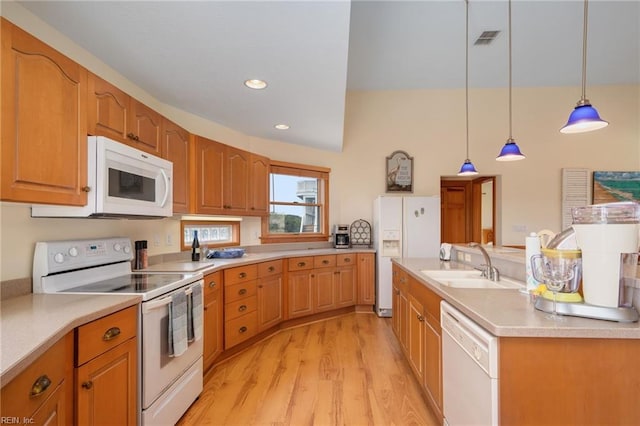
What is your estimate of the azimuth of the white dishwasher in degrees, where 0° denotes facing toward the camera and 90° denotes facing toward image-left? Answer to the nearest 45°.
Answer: approximately 45°

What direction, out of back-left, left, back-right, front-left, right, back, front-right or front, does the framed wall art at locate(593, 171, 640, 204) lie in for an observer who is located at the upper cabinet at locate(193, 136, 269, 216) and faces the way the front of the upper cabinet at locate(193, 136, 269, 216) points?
front-left

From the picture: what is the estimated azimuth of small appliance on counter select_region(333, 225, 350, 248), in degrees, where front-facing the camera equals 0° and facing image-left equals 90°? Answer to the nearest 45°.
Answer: approximately 0°

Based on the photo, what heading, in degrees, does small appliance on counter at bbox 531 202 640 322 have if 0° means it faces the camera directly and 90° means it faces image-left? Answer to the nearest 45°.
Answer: approximately 90°

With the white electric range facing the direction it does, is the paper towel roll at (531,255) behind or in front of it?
in front

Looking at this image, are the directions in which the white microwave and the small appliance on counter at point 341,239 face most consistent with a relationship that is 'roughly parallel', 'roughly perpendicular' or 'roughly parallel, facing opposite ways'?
roughly perpendicular

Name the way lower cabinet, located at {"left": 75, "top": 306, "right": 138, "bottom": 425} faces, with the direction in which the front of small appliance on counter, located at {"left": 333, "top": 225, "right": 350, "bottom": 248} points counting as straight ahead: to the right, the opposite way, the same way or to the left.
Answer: to the left

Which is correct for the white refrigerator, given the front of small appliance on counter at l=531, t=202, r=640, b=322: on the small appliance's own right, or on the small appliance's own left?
on the small appliance's own right

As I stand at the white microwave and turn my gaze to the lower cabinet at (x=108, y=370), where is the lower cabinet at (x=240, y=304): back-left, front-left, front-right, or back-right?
back-left

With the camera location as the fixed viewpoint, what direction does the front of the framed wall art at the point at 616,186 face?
facing the viewer
